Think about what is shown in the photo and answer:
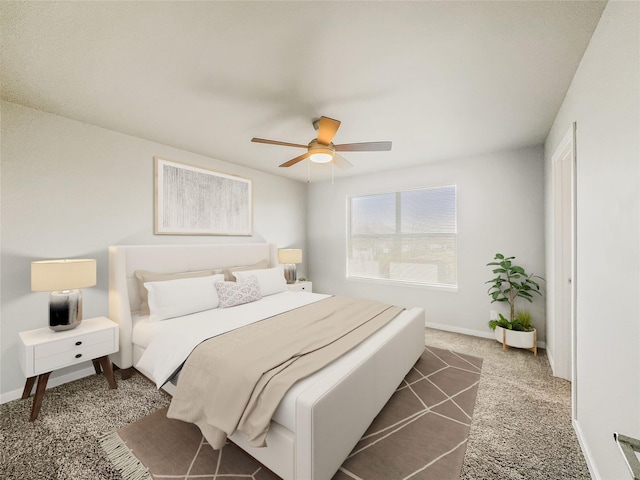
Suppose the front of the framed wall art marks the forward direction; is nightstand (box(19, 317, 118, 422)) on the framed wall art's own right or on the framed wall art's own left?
on the framed wall art's own right

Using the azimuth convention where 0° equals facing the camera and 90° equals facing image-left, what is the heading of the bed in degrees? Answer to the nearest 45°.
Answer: approximately 315°

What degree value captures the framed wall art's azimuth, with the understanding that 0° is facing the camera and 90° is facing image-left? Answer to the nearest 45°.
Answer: approximately 315°

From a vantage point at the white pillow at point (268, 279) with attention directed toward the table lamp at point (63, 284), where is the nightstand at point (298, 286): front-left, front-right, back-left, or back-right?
back-right

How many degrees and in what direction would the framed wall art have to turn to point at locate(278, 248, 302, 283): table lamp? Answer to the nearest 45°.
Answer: approximately 45° to its left

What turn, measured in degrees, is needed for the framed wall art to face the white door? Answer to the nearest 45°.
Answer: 0° — it already faces it

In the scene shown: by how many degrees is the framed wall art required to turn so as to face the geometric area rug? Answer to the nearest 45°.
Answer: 0° — it already faces it
